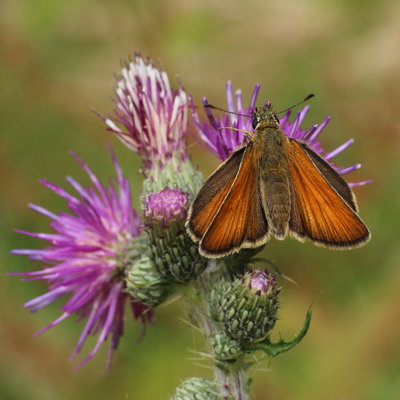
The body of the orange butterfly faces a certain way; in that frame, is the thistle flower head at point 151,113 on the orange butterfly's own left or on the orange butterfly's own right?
on the orange butterfly's own left

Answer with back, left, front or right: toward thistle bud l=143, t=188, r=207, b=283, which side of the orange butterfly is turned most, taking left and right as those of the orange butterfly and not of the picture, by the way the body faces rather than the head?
left

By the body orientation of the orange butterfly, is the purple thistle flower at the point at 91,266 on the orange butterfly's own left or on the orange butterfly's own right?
on the orange butterfly's own left

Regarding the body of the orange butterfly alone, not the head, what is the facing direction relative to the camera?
away from the camera
